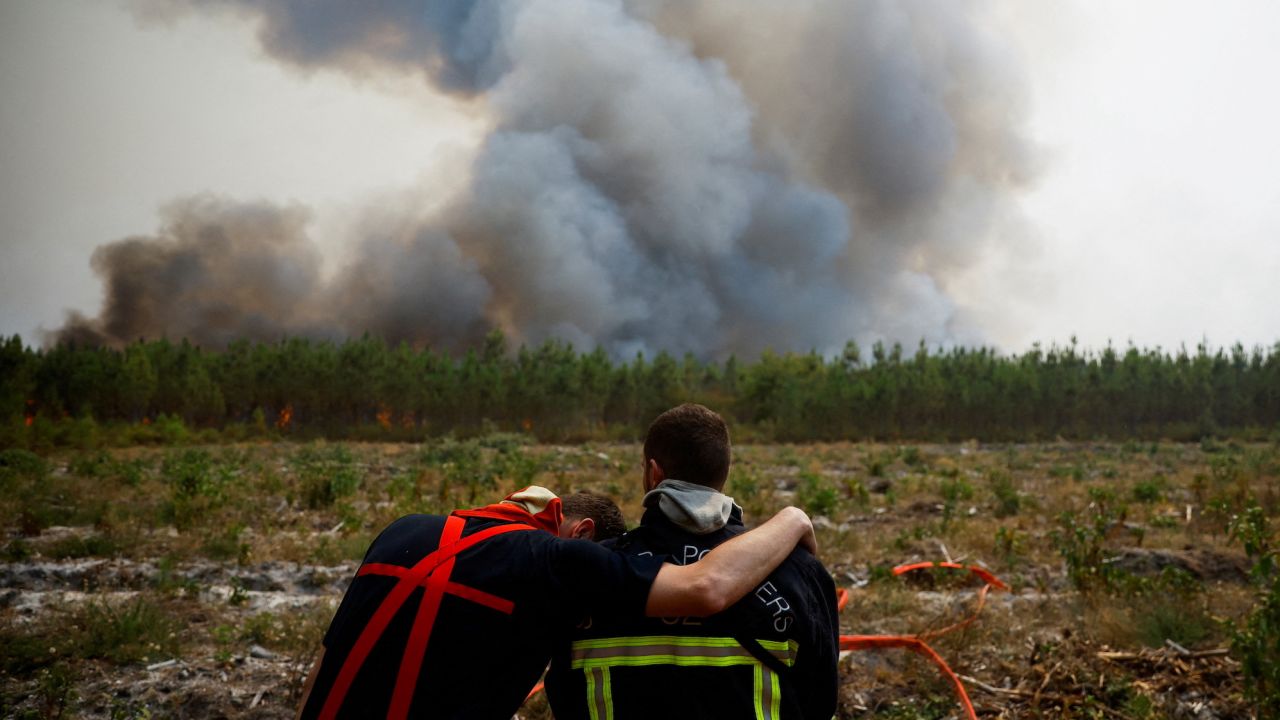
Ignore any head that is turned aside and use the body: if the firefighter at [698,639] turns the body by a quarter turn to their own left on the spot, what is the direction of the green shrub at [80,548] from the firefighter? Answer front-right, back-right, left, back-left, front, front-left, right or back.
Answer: front-right

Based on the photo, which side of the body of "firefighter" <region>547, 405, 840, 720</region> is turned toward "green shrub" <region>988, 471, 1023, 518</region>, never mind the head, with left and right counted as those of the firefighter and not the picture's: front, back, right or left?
front

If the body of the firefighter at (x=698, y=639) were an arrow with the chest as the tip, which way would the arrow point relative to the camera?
away from the camera

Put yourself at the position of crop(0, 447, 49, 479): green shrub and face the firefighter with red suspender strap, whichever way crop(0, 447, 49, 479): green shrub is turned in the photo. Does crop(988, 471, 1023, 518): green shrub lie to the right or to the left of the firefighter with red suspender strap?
left
